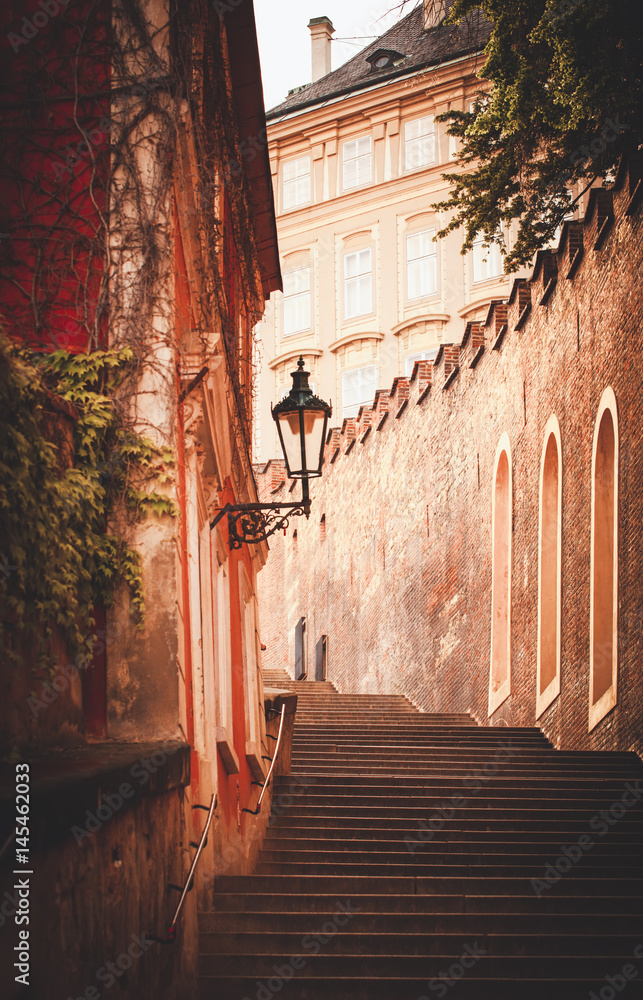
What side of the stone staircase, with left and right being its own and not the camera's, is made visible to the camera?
front

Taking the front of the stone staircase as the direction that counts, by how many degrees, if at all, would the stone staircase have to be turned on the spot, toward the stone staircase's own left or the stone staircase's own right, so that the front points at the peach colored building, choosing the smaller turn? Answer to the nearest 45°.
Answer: approximately 180°

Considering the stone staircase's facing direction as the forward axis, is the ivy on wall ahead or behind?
ahead

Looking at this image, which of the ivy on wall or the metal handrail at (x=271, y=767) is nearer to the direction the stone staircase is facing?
the ivy on wall

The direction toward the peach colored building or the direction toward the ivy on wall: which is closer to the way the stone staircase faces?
the ivy on wall

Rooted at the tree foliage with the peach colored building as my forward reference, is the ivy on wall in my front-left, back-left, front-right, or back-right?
back-left
